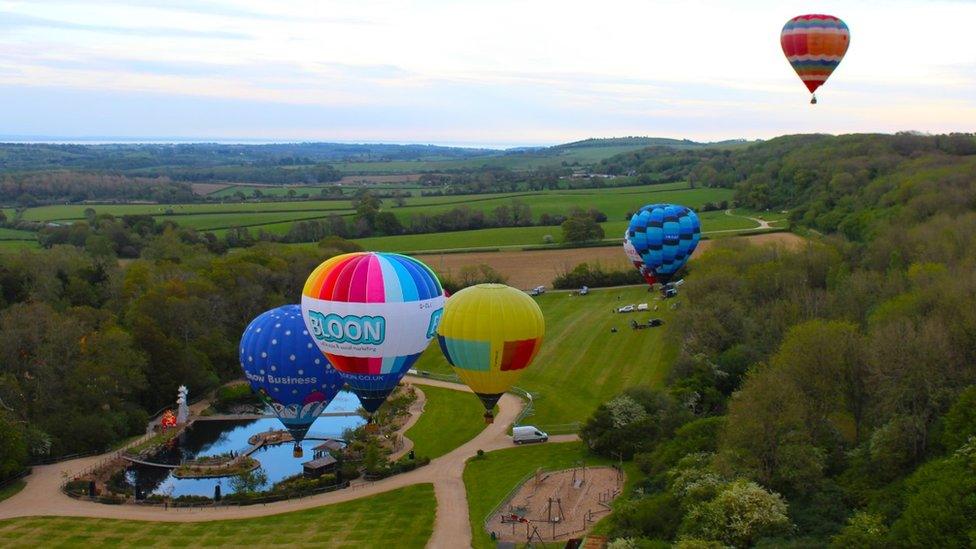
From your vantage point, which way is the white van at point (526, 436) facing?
to the viewer's right

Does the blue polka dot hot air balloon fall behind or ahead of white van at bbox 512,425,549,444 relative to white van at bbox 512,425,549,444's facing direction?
behind

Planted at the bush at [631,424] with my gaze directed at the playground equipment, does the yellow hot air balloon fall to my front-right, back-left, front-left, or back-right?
front-right

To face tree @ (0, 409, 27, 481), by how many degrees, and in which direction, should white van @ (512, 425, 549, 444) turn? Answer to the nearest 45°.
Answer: approximately 180°

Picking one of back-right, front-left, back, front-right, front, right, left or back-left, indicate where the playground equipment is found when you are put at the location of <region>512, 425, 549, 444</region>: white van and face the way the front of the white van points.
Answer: right

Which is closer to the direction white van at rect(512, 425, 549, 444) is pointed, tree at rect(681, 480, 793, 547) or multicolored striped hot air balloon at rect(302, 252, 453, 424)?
the tree

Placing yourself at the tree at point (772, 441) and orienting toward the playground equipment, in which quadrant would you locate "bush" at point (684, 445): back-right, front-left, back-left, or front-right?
front-right

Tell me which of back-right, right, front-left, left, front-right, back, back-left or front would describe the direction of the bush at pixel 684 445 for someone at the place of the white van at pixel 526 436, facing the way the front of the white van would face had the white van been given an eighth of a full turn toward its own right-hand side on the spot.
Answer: front

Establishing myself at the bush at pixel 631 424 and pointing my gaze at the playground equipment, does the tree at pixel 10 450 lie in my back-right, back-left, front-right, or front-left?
front-right
